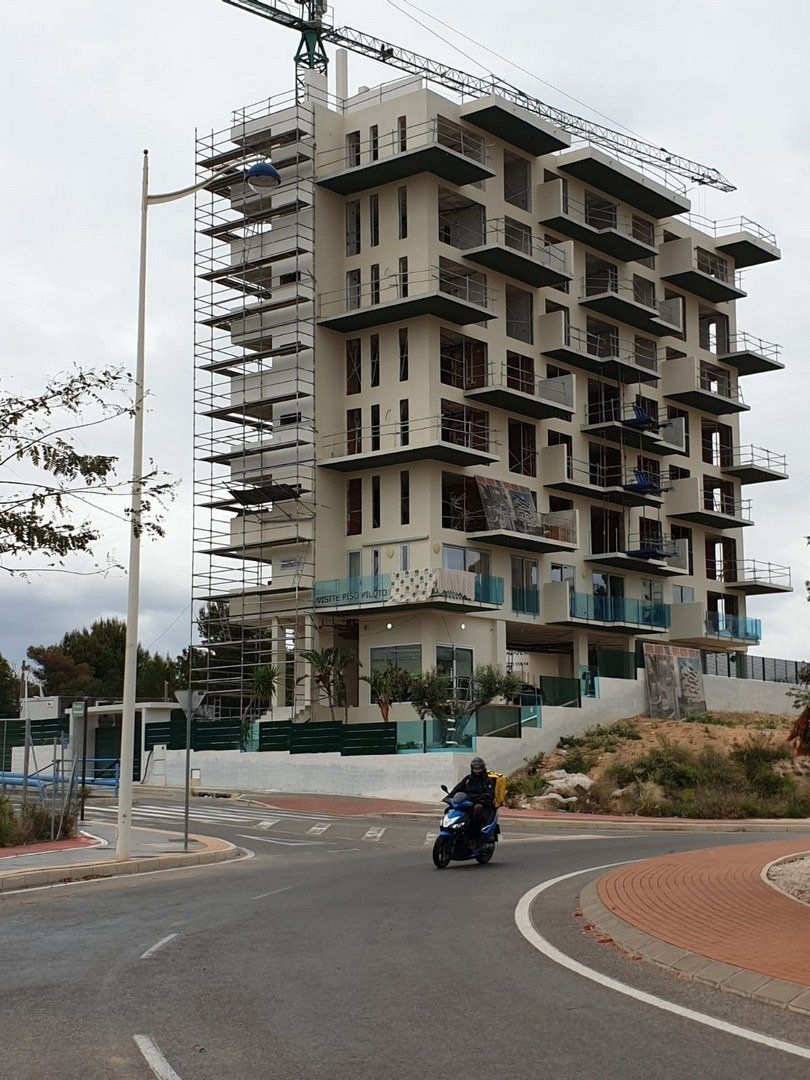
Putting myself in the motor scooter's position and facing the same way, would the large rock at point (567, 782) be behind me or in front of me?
behind

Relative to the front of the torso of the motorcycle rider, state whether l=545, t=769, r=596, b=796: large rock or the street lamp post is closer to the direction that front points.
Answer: the street lamp post

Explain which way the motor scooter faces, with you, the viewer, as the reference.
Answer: facing the viewer and to the left of the viewer

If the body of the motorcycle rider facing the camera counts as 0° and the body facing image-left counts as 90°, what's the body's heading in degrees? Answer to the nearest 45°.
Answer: approximately 45°

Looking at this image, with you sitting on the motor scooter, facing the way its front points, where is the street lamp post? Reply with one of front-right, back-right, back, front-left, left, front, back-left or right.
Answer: front-right

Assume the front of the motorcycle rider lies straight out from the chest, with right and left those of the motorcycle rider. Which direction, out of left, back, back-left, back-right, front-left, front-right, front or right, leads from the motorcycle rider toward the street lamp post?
front-right

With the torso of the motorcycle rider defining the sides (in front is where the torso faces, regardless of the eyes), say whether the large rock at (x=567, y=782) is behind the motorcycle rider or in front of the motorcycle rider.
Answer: behind
